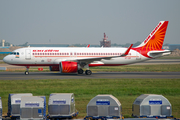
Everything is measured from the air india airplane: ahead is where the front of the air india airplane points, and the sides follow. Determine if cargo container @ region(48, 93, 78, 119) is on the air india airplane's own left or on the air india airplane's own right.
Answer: on the air india airplane's own left

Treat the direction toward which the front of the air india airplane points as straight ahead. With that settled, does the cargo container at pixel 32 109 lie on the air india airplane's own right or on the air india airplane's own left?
on the air india airplane's own left

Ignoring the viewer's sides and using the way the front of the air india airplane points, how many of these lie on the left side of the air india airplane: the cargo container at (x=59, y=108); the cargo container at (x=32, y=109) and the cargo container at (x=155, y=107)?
3

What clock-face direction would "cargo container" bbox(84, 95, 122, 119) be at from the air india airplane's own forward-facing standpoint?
The cargo container is roughly at 9 o'clock from the air india airplane.

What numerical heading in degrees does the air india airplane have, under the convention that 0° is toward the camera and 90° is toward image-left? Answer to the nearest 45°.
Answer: approximately 90°

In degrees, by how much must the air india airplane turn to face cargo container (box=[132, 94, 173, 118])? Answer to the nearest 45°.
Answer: approximately 90° to its left
